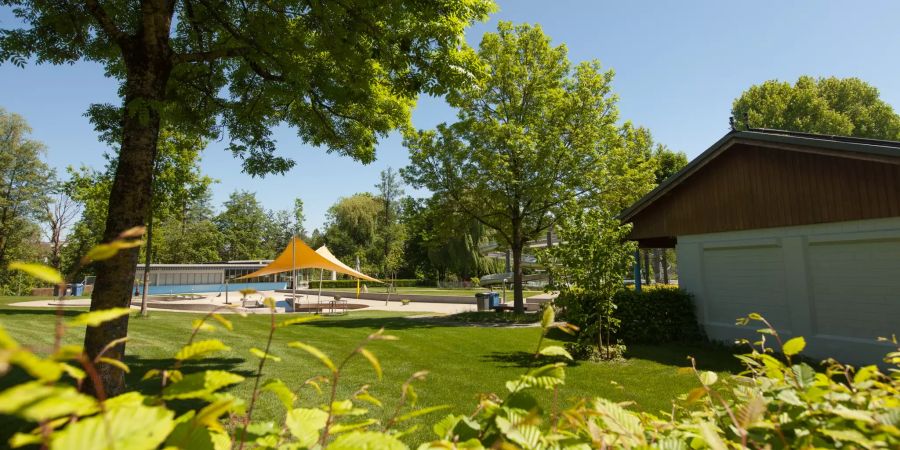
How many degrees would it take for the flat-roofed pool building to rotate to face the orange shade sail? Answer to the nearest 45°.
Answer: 0° — it already faces it

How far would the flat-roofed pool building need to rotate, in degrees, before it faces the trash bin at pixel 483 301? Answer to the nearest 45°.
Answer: approximately 45° to its left

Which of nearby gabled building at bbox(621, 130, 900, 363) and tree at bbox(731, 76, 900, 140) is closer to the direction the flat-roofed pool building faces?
the nearby gabled building

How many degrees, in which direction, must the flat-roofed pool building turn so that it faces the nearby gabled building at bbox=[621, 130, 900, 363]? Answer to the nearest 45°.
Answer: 0° — it already faces it

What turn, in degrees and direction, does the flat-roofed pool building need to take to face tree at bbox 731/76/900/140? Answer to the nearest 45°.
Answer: approximately 45° to its left

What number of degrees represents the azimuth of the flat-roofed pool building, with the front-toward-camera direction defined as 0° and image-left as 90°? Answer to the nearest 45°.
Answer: approximately 0°

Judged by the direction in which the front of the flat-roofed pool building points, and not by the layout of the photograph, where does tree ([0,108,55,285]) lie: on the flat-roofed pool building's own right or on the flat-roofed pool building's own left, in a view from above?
on the flat-roofed pool building's own right
